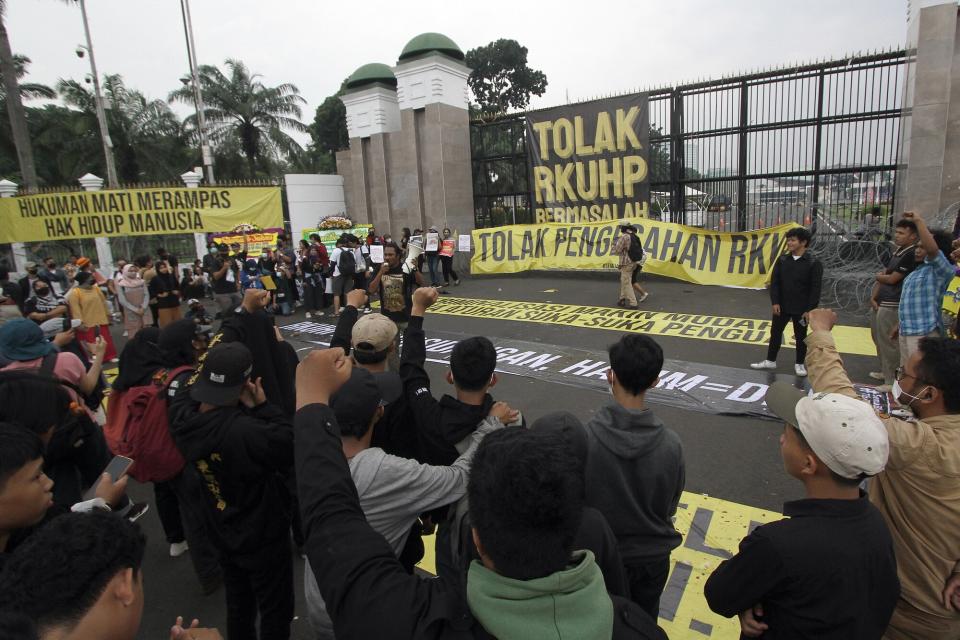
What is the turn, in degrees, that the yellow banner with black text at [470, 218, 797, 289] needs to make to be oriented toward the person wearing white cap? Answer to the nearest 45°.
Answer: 0° — it already faces them

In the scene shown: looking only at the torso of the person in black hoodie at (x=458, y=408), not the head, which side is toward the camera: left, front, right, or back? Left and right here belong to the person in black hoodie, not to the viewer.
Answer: back

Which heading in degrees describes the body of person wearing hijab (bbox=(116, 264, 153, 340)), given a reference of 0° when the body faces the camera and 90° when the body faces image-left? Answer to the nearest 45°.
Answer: approximately 315°

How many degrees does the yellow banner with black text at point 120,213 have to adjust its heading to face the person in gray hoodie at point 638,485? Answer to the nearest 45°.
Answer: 0° — it already faces them

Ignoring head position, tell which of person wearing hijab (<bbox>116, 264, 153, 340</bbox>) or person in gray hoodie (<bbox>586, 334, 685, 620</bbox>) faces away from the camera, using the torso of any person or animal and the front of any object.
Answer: the person in gray hoodie

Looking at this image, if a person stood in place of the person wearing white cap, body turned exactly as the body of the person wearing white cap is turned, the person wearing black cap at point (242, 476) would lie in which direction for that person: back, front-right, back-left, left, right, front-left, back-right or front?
front-left

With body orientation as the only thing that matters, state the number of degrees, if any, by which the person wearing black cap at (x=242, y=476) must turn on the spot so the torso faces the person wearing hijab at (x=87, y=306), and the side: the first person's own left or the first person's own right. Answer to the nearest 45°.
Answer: approximately 45° to the first person's own left

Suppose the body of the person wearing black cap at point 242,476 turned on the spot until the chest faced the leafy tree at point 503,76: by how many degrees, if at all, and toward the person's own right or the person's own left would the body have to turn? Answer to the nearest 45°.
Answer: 0° — they already face it

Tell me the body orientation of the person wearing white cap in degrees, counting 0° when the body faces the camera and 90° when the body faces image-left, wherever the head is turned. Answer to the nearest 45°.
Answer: approximately 135°

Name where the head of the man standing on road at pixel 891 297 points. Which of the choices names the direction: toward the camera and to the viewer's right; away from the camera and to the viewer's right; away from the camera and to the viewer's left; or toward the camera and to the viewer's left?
toward the camera and to the viewer's left

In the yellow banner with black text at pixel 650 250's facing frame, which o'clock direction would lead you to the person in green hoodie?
The person in green hoodie is roughly at 12 o'clock from the yellow banner with black text.

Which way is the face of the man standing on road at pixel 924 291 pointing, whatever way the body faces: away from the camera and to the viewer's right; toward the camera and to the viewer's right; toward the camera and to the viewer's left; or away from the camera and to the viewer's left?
toward the camera and to the viewer's left

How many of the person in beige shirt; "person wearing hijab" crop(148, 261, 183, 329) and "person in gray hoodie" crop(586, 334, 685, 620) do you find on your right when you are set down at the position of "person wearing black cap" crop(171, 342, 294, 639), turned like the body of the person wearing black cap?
2

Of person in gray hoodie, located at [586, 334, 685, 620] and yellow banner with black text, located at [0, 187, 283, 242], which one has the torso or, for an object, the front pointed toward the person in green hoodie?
the yellow banner with black text

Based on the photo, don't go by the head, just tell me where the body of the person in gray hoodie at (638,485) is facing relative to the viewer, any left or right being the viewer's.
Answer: facing away from the viewer

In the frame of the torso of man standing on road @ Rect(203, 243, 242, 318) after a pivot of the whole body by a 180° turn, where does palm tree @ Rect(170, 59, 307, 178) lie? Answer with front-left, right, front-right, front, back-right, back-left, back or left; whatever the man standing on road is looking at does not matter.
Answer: front-right

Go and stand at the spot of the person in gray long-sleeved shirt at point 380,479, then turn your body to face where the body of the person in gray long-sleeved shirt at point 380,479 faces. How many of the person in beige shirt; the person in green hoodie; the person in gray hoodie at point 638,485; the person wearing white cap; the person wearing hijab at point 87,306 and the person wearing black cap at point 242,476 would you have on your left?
2
